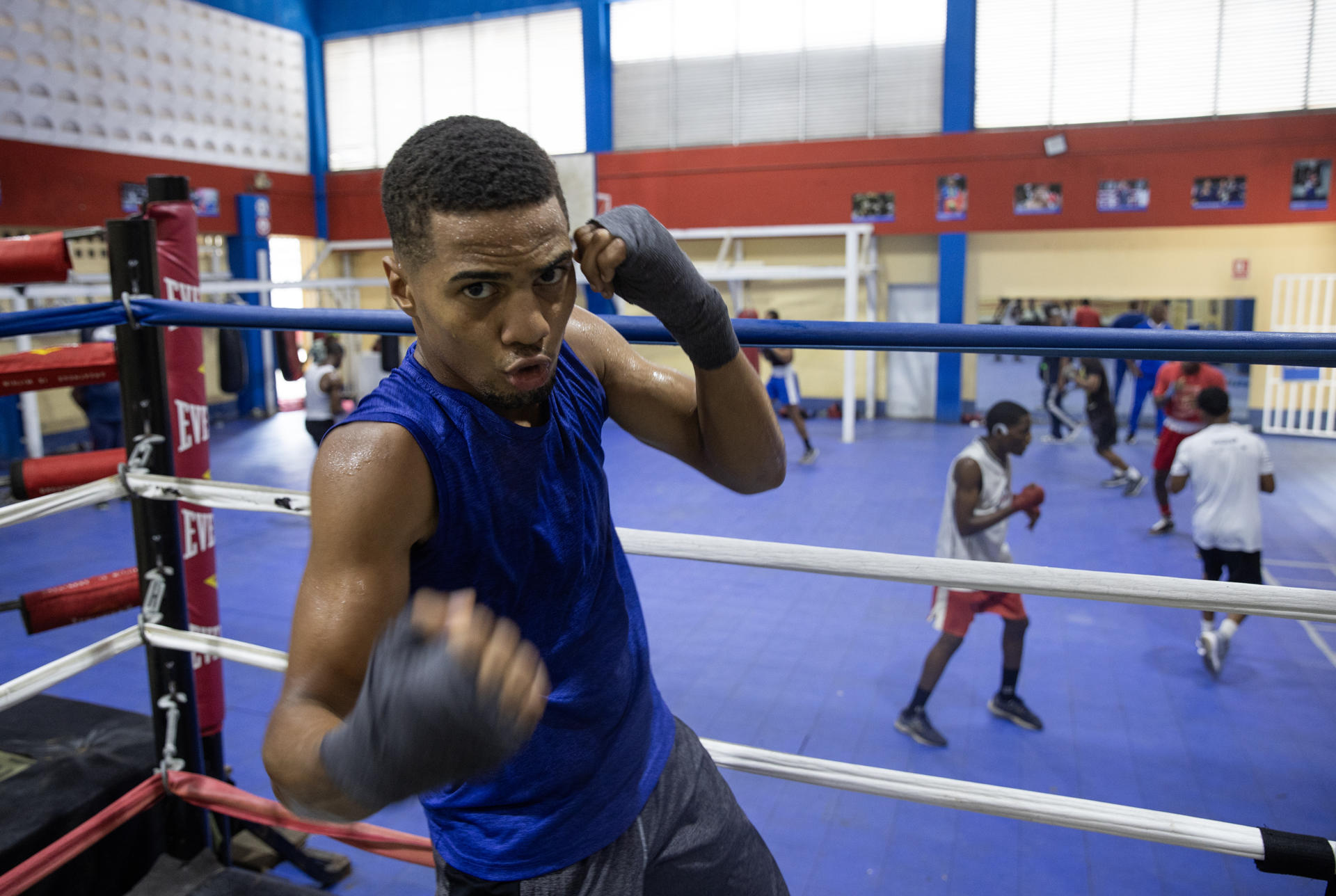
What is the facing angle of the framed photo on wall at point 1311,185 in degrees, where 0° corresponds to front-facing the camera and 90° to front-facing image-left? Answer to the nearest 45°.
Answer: approximately 0°

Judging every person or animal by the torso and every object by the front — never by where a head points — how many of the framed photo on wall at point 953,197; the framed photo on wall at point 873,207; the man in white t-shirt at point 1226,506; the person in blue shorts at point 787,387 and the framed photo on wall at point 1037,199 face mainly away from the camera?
1

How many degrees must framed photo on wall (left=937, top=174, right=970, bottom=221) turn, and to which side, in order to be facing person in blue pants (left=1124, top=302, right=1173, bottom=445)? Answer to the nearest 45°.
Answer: approximately 45° to its left

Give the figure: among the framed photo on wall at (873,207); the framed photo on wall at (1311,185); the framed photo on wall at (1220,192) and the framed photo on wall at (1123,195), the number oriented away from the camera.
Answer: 0

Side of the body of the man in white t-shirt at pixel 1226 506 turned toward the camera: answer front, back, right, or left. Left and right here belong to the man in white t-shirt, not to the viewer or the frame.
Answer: back

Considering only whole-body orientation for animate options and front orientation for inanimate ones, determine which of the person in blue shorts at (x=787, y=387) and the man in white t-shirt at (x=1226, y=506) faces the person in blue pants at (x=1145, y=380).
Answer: the man in white t-shirt

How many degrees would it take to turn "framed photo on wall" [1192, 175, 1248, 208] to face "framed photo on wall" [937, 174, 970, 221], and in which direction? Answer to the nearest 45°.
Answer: approximately 90° to its right

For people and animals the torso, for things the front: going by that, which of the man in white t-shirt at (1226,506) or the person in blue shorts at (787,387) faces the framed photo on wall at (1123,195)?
the man in white t-shirt

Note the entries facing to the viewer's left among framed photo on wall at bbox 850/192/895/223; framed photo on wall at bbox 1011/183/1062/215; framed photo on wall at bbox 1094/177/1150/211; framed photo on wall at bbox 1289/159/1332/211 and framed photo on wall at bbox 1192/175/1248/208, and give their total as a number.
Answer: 0

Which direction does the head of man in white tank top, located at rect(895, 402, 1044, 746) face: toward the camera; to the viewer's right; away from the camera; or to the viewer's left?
to the viewer's right

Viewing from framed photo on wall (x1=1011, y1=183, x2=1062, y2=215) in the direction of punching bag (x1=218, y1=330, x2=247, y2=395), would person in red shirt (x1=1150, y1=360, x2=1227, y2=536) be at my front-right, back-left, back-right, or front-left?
front-left

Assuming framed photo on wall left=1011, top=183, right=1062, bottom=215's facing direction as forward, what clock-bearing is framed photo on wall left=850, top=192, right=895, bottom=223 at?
framed photo on wall left=850, top=192, right=895, bottom=223 is roughly at 3 o'clock from framed photo on wall left=1011, top=183, right=1062, bottom=215.

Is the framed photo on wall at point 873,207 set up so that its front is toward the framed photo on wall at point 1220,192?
no

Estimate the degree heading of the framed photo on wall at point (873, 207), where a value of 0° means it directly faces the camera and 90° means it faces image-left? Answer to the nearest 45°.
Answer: approximately 0°

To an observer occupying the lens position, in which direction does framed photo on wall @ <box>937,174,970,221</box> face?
facing the viewer

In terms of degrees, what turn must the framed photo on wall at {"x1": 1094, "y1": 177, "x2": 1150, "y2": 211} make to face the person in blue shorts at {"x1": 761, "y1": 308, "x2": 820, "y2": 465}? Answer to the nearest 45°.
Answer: approximately 45° to its right

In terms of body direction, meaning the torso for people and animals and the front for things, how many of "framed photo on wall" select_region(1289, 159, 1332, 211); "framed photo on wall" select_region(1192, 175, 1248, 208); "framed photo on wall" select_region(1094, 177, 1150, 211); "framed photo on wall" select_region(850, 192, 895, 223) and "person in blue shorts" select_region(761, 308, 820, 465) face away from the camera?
0

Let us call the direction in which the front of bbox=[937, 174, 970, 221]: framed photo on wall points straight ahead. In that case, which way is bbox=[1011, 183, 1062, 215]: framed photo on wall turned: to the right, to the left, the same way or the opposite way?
the same way

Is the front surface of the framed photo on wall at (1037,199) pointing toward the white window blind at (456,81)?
no
